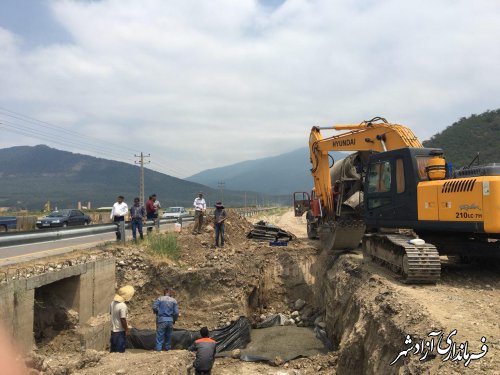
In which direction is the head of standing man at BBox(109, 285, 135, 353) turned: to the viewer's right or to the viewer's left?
to the viewer's right

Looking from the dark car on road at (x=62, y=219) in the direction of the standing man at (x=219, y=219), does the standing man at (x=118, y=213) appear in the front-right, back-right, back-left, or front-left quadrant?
front-right

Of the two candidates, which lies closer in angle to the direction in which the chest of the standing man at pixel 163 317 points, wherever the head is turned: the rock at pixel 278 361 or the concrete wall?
the concrete wall

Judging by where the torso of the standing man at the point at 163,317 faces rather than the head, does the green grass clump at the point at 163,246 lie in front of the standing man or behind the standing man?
in front

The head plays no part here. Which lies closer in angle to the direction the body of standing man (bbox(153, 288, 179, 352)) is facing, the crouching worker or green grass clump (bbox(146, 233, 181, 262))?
the green grass clump

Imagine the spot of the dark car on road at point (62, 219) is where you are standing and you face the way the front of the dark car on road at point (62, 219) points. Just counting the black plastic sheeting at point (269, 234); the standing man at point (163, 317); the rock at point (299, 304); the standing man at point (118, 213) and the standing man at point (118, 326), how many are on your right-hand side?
0

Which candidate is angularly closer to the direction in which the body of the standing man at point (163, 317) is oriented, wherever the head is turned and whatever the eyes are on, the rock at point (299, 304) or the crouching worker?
the rock

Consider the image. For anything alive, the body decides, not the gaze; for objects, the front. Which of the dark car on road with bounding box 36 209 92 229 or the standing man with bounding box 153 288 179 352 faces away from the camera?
the standing man

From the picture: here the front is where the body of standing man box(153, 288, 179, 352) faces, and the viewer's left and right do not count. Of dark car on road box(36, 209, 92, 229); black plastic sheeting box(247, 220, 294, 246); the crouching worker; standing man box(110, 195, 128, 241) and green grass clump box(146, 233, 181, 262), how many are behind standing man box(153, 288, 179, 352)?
1

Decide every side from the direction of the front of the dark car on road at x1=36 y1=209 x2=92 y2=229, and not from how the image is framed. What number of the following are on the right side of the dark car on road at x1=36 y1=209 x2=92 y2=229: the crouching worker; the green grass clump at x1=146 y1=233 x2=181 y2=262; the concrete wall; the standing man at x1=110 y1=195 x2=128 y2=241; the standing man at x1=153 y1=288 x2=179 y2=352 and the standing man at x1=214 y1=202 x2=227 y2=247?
0

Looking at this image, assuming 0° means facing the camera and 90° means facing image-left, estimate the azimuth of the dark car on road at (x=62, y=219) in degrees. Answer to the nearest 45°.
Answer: approximately 45°

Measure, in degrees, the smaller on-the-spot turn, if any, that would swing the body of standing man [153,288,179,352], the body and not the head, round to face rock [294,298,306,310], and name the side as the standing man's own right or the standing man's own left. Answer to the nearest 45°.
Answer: approximately 45° to the standing man's own right

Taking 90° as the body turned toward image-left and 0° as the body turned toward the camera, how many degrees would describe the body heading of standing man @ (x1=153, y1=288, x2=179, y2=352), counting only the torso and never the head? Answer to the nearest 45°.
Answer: approximately 180°

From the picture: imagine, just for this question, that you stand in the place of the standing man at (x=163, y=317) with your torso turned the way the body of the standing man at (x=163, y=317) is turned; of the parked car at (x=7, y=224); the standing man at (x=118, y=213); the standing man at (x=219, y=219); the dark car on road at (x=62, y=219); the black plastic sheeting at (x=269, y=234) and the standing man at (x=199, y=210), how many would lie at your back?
0

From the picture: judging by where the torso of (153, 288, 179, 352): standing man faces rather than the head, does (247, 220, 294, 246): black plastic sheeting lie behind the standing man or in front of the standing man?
in front

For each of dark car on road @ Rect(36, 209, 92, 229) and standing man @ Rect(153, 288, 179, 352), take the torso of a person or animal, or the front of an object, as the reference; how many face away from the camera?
1

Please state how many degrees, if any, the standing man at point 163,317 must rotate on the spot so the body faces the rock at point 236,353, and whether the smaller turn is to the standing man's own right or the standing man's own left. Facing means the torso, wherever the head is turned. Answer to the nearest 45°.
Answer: approximately 90° to the standing man's own right
